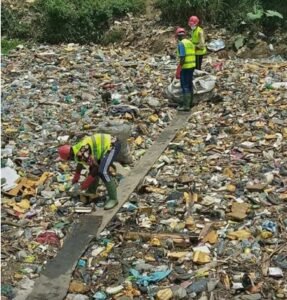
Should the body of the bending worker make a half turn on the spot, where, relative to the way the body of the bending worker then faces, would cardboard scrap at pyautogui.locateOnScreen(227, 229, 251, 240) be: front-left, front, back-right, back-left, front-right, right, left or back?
front-right

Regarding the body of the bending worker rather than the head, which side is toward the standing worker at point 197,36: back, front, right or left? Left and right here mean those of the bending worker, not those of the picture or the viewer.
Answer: right

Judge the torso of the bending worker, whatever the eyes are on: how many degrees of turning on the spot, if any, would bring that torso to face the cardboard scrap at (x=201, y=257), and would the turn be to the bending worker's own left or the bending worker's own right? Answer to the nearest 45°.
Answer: approximately 135° to the bending worker's own left

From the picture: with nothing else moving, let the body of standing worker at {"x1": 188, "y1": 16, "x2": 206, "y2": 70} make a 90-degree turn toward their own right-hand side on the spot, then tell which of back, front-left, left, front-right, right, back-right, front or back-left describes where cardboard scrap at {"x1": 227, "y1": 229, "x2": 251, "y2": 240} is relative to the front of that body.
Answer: back-left

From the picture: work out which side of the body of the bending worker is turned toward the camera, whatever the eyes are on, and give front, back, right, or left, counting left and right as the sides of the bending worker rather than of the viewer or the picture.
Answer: left

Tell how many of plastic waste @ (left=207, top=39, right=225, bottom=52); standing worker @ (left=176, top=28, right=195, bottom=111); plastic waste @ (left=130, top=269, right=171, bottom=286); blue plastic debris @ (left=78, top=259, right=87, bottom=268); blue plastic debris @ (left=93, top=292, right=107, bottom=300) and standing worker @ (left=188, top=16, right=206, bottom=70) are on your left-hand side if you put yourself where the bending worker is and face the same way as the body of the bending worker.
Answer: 3

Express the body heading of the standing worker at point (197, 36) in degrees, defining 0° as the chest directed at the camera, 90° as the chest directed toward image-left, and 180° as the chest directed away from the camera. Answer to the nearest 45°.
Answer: approximately 45°

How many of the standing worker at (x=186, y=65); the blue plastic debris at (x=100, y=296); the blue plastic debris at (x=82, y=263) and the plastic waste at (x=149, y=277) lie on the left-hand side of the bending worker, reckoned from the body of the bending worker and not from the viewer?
3

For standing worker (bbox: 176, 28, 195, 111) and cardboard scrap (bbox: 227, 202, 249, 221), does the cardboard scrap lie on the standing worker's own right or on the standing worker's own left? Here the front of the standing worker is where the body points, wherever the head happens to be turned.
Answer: on the standing worker's own left
